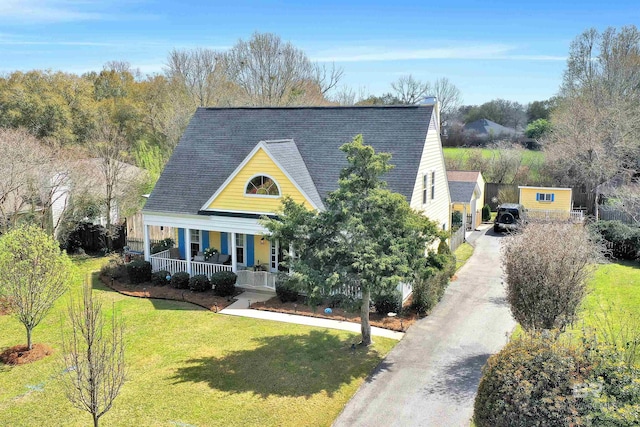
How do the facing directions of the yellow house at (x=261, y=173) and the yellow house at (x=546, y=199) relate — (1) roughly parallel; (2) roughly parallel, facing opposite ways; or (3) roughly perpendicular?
roughly parallel

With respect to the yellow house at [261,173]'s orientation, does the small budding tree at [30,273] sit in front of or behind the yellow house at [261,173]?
in front

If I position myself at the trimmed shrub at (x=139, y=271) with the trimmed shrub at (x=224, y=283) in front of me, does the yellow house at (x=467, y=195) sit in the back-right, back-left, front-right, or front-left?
front-left

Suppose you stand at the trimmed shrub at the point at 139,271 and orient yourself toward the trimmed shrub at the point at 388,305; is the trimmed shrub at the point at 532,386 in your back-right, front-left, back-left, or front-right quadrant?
front-right

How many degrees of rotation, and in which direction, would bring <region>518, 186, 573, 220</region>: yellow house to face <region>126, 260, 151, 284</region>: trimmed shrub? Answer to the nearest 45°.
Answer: approximately 45° to its right

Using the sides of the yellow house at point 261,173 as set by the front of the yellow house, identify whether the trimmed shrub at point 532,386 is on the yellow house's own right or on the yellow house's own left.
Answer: on the yellow house's own left

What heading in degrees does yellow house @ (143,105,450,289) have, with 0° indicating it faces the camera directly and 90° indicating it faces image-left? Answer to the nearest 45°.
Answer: approximately 45°

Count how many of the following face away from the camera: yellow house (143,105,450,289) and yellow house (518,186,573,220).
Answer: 0

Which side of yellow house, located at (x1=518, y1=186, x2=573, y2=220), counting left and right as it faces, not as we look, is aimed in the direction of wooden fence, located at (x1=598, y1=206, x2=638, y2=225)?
left

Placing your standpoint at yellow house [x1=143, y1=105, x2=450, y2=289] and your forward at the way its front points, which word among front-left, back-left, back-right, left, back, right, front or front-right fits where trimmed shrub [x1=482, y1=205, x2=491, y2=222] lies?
back

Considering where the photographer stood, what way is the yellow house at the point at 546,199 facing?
facing the viewer

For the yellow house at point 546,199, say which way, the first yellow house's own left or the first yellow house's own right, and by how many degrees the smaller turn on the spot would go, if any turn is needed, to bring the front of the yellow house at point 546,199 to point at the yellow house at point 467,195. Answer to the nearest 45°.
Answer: approximately 45° to the first yellow house's own right
